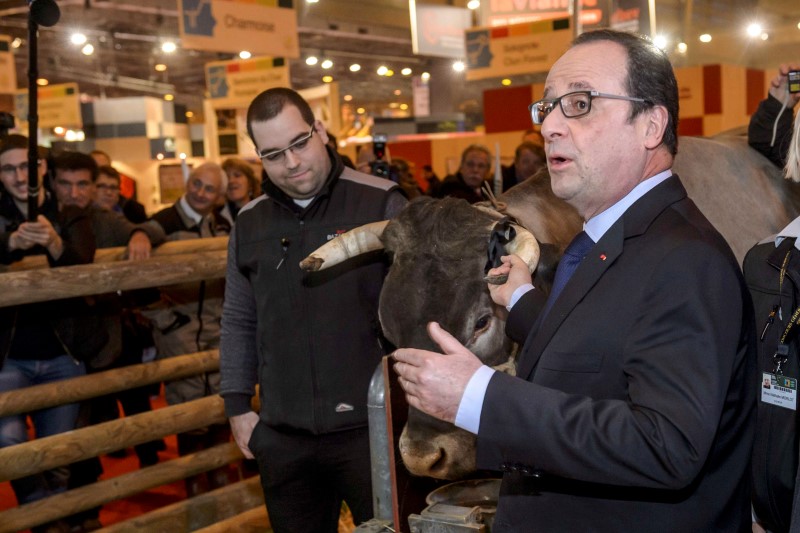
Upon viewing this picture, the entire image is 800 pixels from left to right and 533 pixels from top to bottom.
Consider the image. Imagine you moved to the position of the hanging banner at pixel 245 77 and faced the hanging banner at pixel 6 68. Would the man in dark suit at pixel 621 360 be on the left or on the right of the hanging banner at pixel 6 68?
left

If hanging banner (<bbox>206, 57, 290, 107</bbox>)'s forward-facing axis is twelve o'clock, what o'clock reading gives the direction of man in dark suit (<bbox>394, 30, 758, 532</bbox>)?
The man in dark suit is roughly at 12 o'clock from the hanging banner.

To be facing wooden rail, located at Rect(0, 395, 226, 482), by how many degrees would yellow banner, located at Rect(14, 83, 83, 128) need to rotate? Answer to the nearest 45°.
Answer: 0° — it already faces it

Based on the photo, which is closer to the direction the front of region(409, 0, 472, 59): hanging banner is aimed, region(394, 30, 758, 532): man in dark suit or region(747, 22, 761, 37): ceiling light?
the man in dark suit

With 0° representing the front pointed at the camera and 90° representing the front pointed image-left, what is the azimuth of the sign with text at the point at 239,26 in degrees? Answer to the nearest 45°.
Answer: approximately 0°

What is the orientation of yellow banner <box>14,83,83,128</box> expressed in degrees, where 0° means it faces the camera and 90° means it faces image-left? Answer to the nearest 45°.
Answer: approximately 0°

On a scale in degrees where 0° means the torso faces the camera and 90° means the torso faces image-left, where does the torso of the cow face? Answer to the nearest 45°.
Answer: approximately 45°

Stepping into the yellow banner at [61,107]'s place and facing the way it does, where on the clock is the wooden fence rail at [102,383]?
The wooden fence rail is roughly at 12 o'clock from the yellow banner.

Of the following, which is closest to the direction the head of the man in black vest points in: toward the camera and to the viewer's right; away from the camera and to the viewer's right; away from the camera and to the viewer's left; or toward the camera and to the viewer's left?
toward the camera and to the viewer's right
